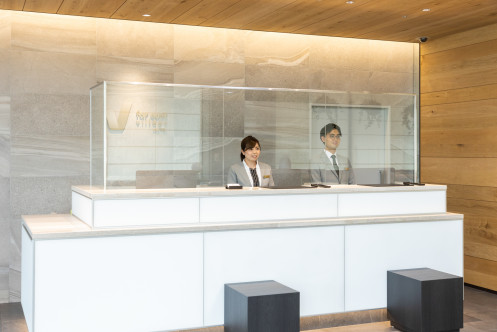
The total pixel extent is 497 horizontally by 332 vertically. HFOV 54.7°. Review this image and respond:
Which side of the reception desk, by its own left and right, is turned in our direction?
front

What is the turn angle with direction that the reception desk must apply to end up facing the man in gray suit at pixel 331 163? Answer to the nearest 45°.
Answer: approximately 135° to its left
